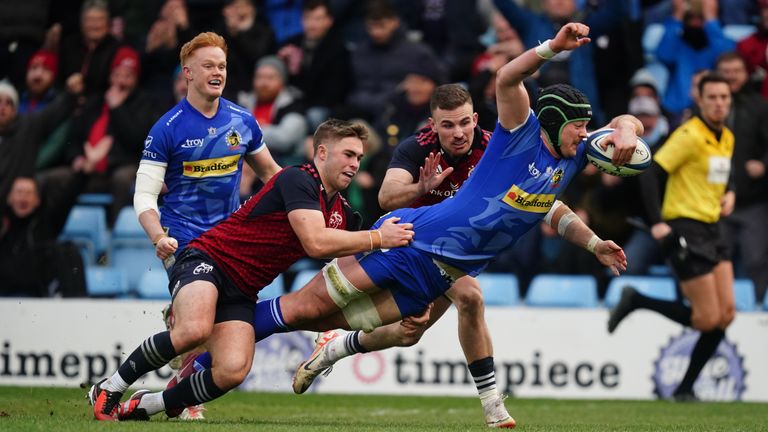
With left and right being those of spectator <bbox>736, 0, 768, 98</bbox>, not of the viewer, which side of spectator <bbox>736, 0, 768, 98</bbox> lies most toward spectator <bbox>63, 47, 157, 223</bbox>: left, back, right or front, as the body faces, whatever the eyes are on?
right

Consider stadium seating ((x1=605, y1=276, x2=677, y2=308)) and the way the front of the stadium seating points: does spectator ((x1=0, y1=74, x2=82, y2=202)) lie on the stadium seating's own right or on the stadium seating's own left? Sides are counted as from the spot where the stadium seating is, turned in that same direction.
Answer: on the stadium seating's own right

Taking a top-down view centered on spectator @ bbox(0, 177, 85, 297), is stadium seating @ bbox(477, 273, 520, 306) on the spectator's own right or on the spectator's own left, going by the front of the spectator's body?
on the spectator's own left

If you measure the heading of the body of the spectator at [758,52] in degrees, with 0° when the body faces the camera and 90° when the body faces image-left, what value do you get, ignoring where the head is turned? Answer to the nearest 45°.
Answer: approximately 0°
